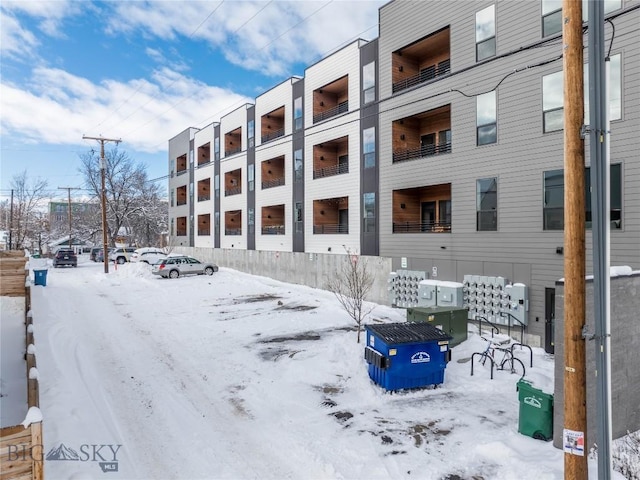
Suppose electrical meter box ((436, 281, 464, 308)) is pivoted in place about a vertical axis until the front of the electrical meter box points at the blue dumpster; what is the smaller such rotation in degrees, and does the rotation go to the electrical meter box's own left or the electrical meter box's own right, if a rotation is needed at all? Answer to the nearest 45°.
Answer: approximately 45° to the electrical meter box's own left

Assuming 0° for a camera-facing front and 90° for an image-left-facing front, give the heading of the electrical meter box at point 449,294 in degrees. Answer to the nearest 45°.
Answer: approximately 45°

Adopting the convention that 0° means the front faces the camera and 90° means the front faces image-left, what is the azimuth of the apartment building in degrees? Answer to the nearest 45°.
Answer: approximately 45°

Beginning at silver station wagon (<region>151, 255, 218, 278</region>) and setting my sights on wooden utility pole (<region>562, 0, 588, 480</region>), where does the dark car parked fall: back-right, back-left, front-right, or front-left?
back-right

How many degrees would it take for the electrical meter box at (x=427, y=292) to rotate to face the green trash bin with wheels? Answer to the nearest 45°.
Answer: approximately 45° to its left

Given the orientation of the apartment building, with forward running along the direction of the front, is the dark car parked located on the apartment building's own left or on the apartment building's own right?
on the apartment building's own right

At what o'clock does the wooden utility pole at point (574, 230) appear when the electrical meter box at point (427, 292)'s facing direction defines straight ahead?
The wooden utility pole is roughly at 10 o'clock from the electrical meter box.

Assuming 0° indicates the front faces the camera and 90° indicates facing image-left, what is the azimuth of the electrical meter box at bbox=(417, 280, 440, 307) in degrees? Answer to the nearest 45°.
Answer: approximately 45°
